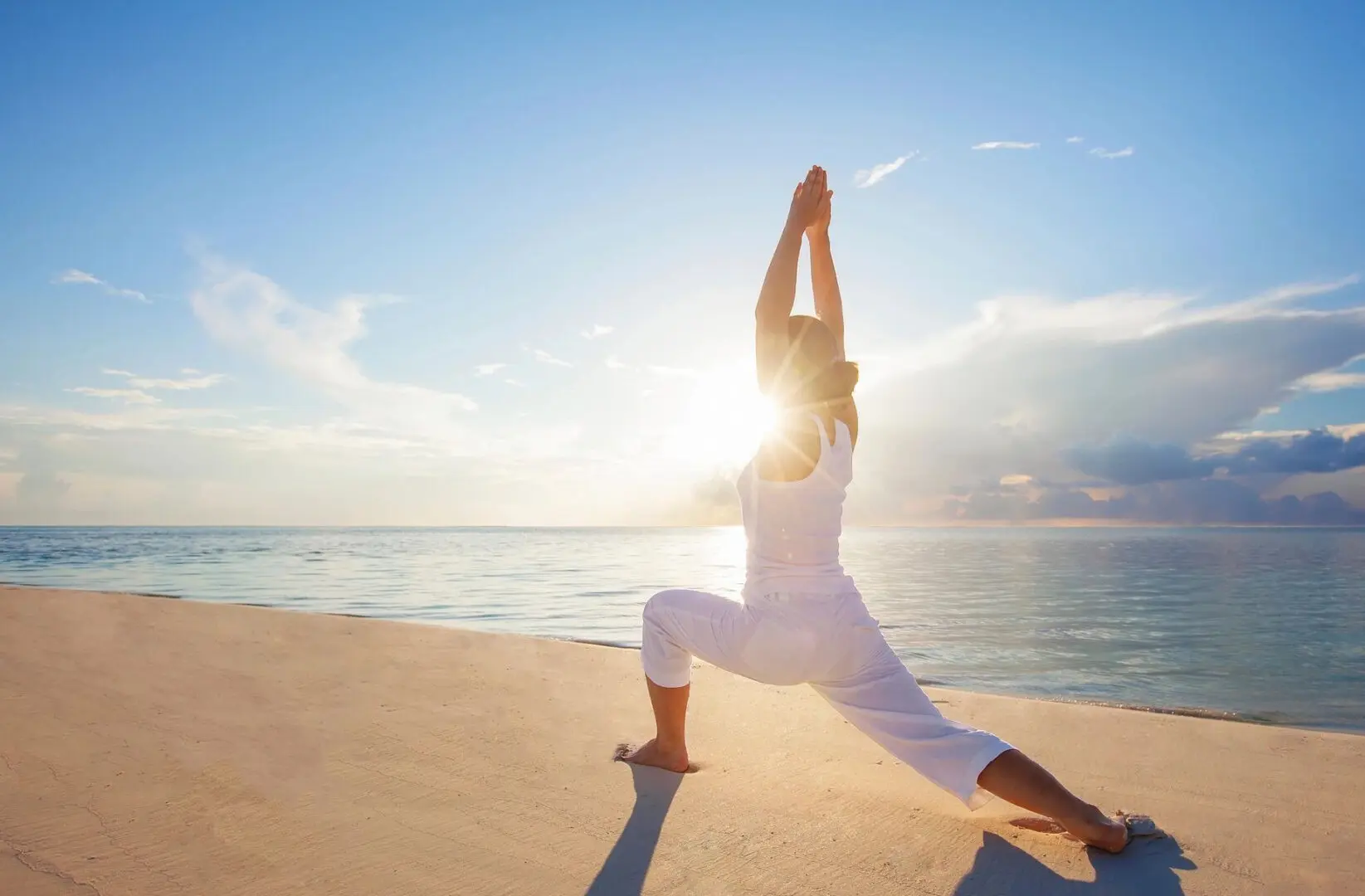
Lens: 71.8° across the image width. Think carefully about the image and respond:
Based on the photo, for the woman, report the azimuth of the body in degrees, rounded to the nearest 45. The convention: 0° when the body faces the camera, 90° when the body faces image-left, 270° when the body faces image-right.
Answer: approximately 135°
